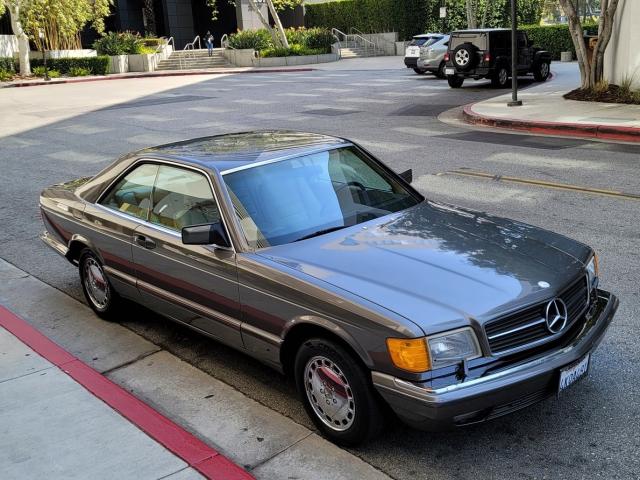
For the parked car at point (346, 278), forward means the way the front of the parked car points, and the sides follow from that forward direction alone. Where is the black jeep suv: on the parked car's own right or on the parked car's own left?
on the parked car's own left

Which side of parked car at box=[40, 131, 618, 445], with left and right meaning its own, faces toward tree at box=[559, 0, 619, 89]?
left

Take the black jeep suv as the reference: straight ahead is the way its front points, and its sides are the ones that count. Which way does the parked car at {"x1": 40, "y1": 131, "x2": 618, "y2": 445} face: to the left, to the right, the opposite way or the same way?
to the right

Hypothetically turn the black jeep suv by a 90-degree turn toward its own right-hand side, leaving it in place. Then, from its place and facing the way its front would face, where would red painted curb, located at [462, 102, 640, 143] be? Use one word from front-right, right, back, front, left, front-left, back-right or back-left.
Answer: front-right

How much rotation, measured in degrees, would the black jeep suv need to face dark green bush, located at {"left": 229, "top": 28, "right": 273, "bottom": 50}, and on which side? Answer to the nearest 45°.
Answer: approximately 90° to its left

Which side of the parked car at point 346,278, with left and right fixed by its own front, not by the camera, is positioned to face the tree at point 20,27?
back

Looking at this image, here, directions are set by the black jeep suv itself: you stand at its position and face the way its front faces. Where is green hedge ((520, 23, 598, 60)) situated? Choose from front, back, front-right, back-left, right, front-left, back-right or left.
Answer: front-left

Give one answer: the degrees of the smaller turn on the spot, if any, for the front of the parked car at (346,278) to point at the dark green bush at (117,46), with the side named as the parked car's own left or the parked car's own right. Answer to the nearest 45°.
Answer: approximately 135° to the parked car's own left

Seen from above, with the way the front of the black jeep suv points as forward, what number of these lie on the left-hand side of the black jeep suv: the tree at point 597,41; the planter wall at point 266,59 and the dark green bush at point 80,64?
2

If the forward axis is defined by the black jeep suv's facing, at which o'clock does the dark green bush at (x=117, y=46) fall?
The dark green bush is roughly at 9 o'clock from the black jeep suv.

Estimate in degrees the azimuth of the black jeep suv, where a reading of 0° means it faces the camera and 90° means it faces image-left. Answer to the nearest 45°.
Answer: approximately 225°

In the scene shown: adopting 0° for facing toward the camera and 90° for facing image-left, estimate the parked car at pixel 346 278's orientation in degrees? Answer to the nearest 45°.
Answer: approximately 315°
